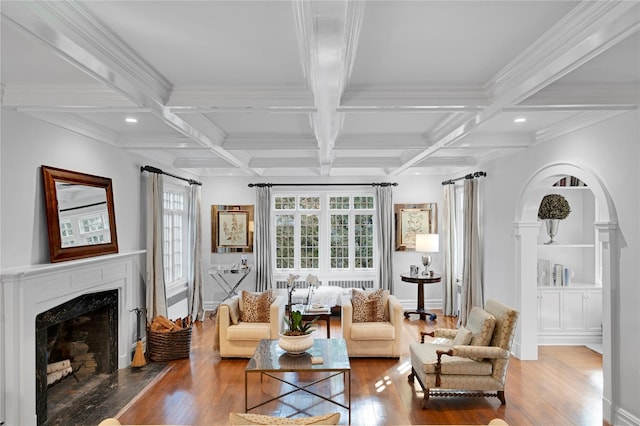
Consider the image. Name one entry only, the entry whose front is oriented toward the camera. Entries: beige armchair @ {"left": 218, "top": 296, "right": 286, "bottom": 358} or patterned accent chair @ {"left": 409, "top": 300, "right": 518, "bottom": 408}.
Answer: the beige armchair

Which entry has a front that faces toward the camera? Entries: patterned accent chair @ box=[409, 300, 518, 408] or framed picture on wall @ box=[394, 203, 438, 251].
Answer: the framed picture on wall

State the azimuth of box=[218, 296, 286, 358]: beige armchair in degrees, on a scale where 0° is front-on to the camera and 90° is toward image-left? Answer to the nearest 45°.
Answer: approximately 0°

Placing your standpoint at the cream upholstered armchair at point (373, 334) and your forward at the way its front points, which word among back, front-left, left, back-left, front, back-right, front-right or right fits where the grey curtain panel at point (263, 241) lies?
back-right

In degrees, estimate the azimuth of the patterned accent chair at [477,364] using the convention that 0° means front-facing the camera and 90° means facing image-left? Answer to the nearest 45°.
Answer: approximately 90°

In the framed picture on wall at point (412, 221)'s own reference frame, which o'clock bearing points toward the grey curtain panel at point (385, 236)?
The grey curtain panel is roughly at 2 o'clock from the framed picture on wall.

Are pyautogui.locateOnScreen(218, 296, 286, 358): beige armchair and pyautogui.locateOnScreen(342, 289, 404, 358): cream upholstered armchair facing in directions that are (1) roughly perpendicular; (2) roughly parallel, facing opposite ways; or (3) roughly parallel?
roughly parallel

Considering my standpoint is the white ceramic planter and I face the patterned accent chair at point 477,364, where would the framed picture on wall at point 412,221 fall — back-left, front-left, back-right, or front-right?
front-left

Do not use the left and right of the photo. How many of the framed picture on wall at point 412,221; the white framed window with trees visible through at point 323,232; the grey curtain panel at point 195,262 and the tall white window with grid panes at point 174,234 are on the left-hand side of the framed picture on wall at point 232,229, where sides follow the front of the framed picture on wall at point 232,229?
2

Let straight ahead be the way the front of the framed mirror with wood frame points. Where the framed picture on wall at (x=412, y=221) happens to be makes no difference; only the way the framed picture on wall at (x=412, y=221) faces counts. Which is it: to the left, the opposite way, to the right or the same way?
to the right

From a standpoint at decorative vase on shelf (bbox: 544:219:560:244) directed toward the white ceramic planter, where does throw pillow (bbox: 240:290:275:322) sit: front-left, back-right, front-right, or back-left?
front-right

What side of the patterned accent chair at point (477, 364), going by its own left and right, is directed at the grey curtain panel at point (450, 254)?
right

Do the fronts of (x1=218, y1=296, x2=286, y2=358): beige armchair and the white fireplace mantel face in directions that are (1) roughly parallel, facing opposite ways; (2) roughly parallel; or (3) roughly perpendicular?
roughly perpendicular

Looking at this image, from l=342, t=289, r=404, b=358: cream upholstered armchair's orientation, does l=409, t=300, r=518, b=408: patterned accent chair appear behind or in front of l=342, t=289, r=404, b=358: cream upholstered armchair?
in front

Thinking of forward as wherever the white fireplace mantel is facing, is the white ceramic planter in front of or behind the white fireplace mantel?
in front

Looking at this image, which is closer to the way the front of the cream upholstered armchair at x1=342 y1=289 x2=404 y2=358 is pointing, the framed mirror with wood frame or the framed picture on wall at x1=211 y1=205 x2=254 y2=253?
the framed mirror with wood frame

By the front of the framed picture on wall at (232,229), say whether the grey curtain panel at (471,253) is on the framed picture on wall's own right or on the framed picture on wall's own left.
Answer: on the framed picture on wall's own left

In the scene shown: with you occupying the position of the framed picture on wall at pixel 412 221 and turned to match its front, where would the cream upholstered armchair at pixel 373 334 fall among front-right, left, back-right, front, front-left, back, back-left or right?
front

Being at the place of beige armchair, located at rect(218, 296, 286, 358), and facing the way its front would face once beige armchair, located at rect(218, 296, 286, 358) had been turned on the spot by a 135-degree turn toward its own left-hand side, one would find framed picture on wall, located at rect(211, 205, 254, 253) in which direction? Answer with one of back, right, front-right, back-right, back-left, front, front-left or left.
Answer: front-left

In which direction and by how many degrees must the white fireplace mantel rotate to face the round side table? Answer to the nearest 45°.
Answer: approximately 45° to its left

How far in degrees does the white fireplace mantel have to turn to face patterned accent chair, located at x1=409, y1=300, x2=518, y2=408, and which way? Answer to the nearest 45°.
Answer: approximately 45° to its left

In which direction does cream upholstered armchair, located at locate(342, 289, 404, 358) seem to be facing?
toward the camera
